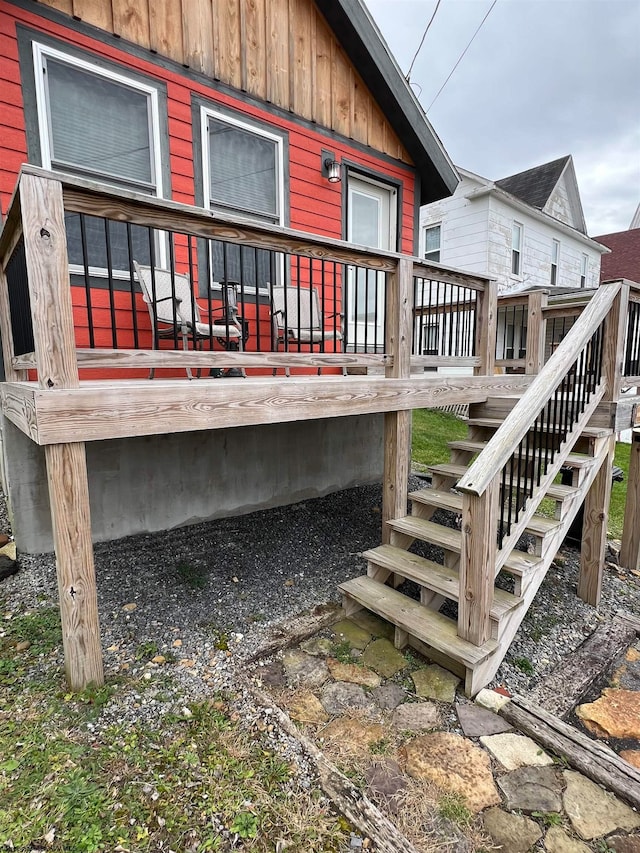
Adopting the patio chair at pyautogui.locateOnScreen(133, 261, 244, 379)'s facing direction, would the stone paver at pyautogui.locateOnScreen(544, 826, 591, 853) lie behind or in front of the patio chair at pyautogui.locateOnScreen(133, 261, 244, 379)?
in front

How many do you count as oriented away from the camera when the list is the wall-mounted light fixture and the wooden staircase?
0

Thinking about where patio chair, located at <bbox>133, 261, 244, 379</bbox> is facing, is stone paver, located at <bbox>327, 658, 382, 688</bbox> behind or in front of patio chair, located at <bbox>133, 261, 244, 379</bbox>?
in front

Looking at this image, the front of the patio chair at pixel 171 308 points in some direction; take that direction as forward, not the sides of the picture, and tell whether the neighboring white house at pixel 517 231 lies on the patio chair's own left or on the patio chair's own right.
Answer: on the patio chair's own left

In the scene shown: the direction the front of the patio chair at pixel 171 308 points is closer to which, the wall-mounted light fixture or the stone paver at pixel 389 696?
the stone paver

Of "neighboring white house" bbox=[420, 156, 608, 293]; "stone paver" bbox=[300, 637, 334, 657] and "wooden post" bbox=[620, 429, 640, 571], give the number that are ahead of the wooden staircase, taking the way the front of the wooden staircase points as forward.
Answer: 1

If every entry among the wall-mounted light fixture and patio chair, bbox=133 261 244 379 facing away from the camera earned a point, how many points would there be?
0

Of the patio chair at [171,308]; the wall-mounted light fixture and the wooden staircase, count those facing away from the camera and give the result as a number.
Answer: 0

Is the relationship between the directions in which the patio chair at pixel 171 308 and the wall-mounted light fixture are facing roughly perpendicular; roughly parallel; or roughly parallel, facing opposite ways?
roughly parallel

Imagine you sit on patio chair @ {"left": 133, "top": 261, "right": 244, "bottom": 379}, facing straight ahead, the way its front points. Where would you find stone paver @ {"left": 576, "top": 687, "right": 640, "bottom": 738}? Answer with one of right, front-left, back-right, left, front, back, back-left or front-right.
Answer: front

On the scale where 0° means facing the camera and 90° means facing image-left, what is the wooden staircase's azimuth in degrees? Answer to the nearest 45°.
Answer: approximately 45°
